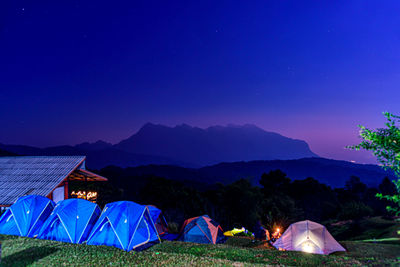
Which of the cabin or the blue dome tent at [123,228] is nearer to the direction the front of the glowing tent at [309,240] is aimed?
the blue dome tent

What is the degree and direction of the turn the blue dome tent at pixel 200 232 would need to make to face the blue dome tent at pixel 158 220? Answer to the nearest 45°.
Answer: approximately 90° to its right

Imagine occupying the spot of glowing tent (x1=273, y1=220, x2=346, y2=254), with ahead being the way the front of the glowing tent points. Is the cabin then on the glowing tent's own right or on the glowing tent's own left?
on the glowing tent's own right

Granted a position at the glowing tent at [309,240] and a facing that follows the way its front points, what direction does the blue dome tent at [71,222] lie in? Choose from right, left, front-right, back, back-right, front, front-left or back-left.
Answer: front-right

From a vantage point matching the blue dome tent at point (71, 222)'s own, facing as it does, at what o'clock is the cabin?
The cabin is roughly at 4 o'clock from the blue dome tent.

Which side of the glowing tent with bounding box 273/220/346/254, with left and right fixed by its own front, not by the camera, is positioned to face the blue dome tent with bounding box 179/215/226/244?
right

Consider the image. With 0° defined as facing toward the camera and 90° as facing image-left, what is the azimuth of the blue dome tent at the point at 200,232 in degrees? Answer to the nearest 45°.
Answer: approximately 45°

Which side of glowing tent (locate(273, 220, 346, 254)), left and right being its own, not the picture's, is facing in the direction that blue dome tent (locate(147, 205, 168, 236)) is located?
right

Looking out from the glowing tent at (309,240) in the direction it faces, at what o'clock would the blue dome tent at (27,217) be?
The blue dome tent is roughly at 2 o'clock from the glowing tent.
